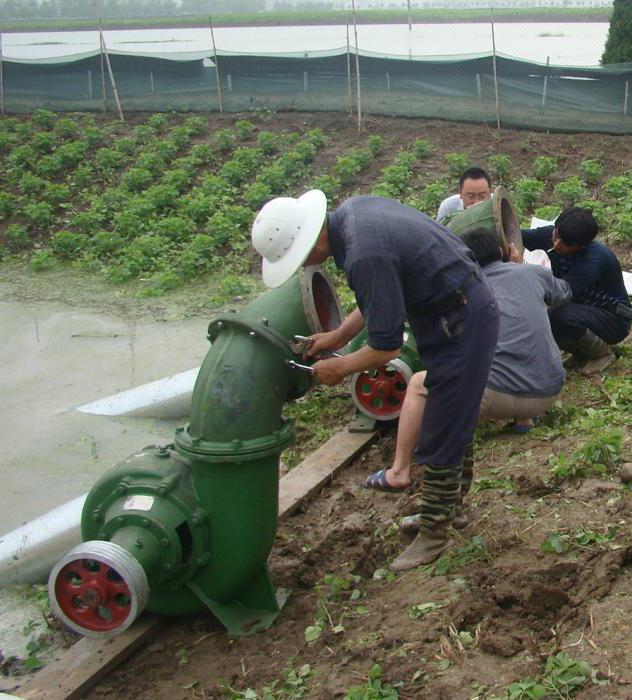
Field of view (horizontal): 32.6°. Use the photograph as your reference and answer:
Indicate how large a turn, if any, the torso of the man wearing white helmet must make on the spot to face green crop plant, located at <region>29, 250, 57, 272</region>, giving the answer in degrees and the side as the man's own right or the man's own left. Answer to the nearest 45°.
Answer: approximately 45° to the man's own right

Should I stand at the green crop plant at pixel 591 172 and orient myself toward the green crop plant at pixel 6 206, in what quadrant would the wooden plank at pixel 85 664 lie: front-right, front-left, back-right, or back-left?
front-left

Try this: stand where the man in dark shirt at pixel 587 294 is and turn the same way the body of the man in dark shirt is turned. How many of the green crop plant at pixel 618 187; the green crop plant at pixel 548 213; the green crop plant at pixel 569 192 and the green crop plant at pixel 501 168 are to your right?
4

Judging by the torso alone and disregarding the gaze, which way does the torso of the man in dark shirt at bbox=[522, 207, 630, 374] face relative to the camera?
to the viewer's left

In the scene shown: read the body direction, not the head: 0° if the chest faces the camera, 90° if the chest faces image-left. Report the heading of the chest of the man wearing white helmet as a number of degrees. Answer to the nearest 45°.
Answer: approximately 90°

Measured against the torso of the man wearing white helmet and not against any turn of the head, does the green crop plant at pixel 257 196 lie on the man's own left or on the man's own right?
on the man's own right

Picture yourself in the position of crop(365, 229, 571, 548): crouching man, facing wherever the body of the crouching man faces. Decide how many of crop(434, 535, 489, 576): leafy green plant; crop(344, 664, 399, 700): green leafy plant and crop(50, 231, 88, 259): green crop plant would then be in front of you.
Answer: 1

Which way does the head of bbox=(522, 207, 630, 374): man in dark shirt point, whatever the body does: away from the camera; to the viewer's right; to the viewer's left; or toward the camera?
to the viewer's left

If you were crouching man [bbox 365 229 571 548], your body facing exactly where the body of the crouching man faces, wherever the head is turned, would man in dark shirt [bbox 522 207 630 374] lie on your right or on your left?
on your right

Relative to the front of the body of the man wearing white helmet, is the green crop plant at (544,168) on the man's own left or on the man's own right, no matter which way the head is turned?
on the man's own right

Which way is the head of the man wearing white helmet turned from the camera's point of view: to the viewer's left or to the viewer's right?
to the viewer's left

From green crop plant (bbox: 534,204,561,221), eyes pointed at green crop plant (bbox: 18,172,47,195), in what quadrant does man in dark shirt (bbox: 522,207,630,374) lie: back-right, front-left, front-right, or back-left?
back-left

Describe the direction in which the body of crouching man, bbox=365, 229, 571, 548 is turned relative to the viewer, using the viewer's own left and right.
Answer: facing away from the viewer and to the left of the viewer

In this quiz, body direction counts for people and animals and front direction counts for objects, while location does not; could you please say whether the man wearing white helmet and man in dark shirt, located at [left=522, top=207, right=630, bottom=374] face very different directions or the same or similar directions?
same or similar directions

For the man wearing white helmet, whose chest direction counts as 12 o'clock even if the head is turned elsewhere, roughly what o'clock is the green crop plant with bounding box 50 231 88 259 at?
The green crop plant is roughly at 2 o'clock from the man wearing white helmet.

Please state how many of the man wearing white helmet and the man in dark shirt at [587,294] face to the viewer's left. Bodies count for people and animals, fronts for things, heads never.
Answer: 2
